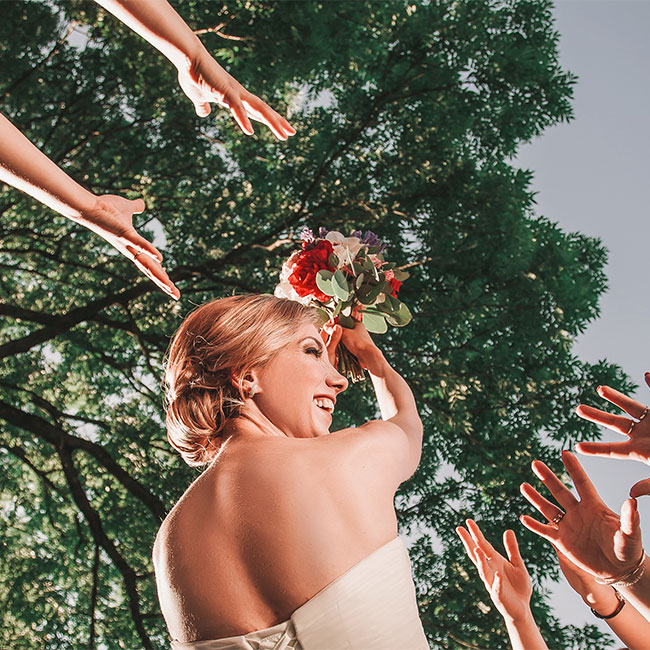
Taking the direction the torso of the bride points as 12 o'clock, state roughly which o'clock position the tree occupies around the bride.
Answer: The tree is roughly at 11 o'clock from the bride.

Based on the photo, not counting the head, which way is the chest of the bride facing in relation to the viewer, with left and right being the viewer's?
facing away from the viewer and to the right of the viewer

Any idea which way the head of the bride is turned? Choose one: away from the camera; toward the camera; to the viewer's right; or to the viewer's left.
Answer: to the viewer's right
